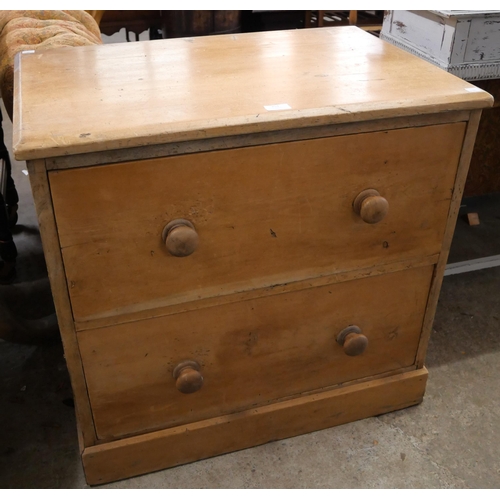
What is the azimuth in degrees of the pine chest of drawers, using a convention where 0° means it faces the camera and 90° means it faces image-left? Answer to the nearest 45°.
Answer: approximately 0°
